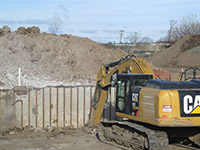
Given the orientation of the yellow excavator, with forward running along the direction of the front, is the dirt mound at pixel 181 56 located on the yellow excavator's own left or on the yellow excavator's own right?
on the yellow excavator's own right

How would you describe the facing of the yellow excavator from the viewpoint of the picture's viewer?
facing away from the viewer and to the left of the viewer

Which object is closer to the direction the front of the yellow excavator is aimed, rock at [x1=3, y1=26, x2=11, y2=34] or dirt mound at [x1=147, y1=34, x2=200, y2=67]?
the rock

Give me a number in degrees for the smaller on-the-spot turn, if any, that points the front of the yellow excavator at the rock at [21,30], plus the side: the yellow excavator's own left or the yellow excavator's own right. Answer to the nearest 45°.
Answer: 0° — it already faces it

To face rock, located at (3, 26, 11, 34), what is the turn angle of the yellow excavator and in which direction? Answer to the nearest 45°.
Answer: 0° — it already faces it

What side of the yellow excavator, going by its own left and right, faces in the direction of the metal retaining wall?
front

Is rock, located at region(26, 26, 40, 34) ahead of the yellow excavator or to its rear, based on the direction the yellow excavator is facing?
ahead

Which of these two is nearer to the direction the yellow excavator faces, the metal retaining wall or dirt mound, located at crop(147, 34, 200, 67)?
the metal retaining wall

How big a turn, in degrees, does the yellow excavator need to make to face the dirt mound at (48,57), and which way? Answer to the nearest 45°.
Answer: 0° — it already faces it
